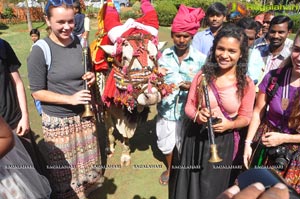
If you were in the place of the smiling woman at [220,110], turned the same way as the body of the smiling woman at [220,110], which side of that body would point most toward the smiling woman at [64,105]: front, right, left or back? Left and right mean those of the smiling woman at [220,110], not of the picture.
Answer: right

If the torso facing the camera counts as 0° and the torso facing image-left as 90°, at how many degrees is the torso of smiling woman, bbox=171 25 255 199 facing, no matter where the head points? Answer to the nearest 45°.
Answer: approximately 0°

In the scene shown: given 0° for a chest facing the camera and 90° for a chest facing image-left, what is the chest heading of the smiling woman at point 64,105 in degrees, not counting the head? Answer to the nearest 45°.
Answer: approximately 315°
